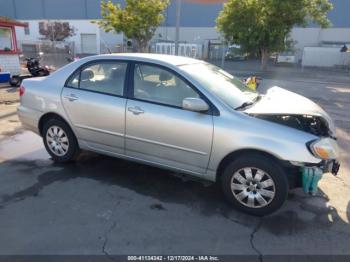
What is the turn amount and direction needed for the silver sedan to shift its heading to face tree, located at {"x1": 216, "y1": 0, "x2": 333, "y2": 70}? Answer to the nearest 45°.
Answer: approximately 135° to its left

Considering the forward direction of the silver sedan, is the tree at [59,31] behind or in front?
behind

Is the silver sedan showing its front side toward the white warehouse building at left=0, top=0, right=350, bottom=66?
no

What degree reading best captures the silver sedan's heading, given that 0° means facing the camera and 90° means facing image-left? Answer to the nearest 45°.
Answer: approximately 315°

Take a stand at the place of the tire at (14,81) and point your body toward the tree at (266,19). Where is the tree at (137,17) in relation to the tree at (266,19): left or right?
left

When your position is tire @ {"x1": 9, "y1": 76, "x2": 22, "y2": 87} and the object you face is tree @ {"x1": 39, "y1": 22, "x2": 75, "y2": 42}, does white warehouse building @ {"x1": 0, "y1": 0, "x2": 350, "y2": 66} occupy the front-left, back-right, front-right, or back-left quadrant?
front-right

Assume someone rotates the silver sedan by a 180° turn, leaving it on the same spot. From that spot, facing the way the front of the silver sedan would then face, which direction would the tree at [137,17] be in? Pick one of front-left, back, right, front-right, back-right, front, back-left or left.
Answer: front-right

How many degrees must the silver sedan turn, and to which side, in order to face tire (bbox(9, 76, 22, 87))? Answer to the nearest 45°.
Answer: approximately 180°
